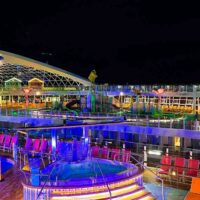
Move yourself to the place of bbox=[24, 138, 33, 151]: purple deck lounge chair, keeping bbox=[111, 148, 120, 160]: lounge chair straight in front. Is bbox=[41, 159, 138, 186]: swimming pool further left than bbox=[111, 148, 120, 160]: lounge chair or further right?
right

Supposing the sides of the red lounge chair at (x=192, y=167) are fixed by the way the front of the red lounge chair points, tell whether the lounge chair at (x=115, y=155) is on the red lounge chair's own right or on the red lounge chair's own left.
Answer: on the red lounge chair's own right

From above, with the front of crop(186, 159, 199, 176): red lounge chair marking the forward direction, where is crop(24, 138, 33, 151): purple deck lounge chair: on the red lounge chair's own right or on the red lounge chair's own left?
on the red lounge chair's own right

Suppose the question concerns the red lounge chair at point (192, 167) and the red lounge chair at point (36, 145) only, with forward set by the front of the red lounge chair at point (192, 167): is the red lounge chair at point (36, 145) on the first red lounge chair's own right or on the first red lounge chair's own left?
on the first red lounge chair's own right

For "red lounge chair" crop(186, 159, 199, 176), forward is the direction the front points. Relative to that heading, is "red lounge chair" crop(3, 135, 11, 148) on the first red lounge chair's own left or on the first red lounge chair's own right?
on the first red lounge chair's own right

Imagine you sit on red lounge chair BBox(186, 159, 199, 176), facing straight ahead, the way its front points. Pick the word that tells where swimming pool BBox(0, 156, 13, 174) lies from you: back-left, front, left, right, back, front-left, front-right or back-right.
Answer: front-right

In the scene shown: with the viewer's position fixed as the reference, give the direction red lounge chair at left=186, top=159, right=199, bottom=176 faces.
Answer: facing the viewer and to the left of the viewer
